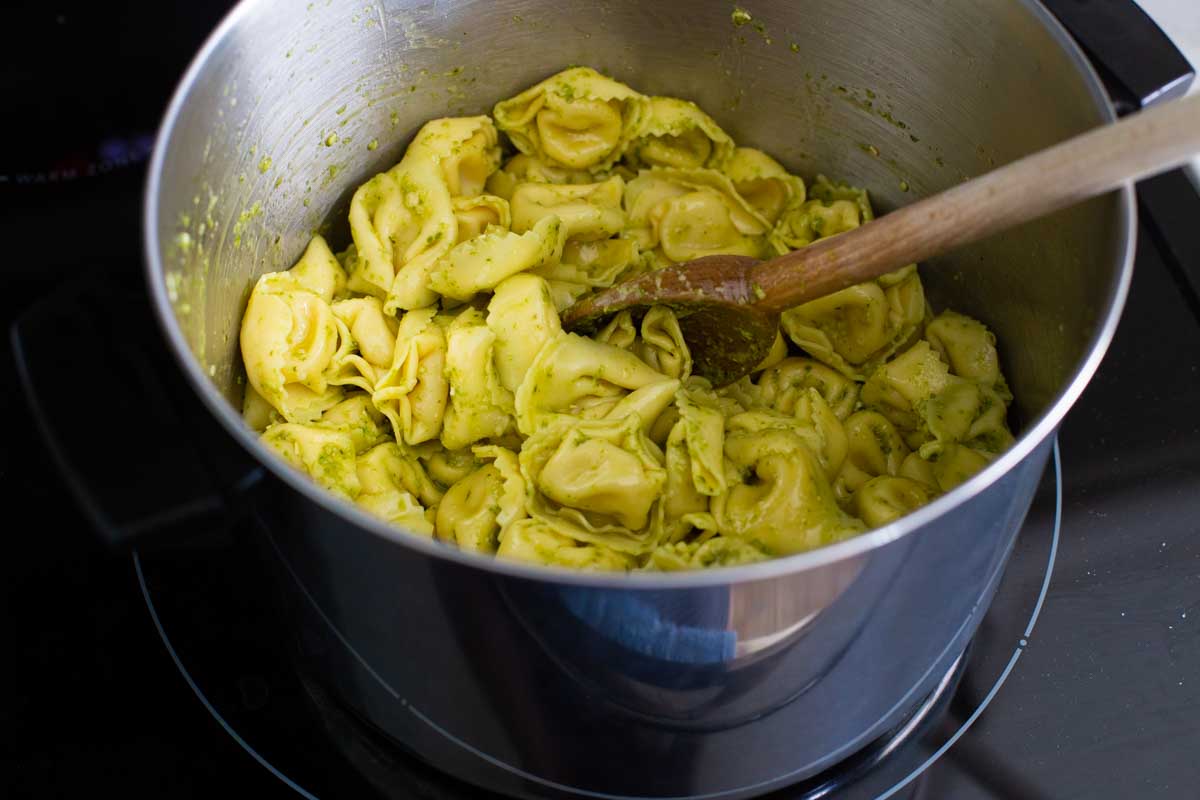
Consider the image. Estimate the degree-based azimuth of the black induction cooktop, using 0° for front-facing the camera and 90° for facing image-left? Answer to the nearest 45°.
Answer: approximately 0°

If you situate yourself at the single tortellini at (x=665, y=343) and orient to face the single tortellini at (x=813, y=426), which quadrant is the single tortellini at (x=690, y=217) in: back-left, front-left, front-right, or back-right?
back-left
